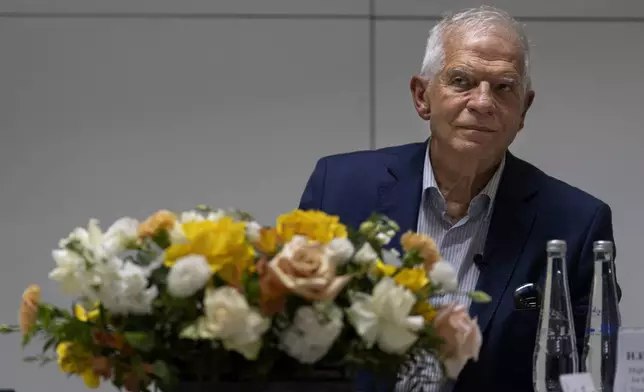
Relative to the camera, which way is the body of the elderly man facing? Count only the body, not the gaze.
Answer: toward the camera

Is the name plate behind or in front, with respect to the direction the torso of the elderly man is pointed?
in front

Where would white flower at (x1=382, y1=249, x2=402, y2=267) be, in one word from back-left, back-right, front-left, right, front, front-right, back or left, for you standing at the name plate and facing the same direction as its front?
front-right

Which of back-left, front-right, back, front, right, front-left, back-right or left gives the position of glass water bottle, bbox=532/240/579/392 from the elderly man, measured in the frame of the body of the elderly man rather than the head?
front

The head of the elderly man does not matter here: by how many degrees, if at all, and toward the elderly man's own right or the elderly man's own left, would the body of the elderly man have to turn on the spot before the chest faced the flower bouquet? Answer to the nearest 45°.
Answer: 0° — they already face it

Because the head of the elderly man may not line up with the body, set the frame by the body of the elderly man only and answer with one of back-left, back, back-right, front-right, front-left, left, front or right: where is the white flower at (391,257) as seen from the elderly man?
front

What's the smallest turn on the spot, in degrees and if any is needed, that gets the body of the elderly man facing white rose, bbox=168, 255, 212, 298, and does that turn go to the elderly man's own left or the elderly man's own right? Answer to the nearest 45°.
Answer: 0° — they already face it

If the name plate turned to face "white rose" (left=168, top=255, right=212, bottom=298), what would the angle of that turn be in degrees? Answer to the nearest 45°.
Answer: approximately 45° to its right

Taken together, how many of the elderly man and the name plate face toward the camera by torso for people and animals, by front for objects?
2

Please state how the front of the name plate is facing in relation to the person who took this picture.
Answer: facing the viewer
